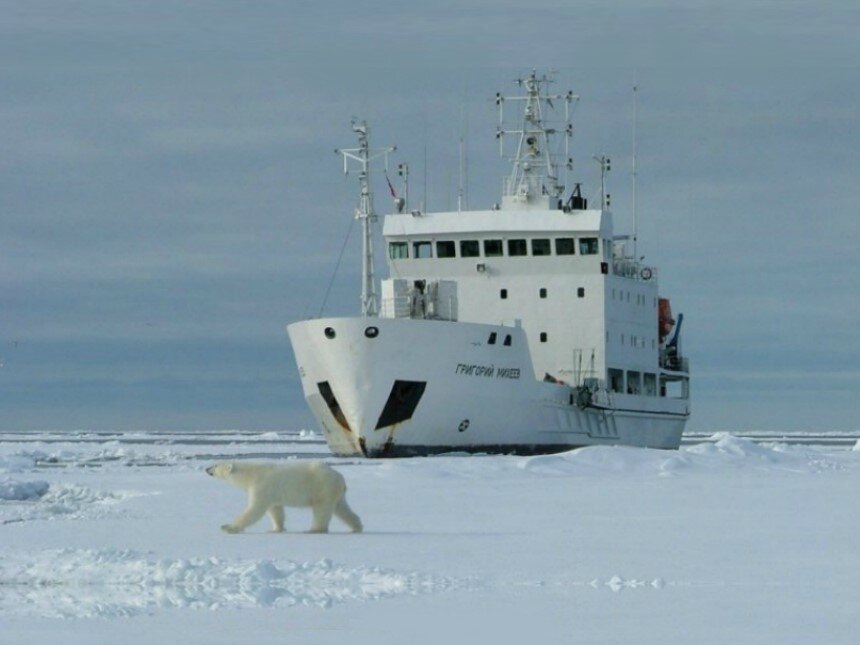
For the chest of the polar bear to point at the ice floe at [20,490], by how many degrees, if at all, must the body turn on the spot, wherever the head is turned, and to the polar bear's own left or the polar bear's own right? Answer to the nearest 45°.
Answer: approximately 45° to the polar bear's own right

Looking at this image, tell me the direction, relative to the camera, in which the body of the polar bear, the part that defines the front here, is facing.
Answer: to the viewer's left
